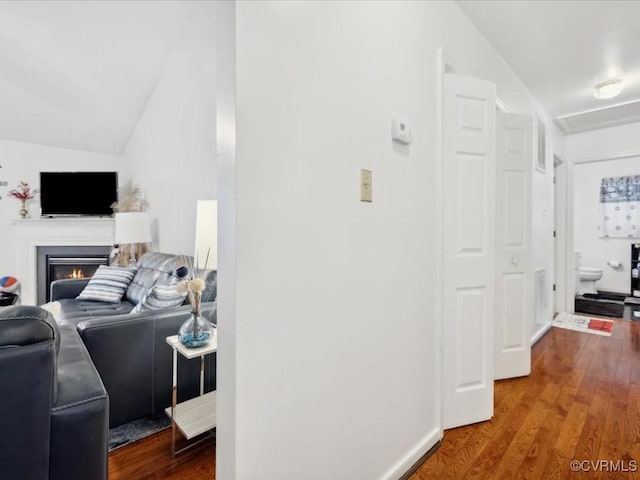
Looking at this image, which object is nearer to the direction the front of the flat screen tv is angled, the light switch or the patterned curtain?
the light switch

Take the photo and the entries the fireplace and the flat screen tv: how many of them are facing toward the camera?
2

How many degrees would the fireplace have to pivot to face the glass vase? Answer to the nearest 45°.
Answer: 0° — it already faces it

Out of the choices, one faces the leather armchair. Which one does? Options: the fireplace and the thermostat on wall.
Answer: the fireplace

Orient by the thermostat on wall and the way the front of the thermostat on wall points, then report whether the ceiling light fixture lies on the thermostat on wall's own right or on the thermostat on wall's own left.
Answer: on the thermostat on wall's own left

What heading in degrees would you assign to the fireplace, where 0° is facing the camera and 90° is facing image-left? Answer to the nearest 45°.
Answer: approximately 0°

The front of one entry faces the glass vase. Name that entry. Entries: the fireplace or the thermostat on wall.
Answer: the fireplace
